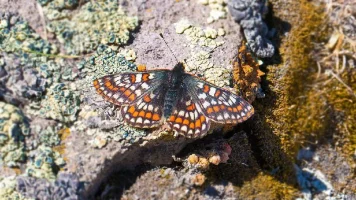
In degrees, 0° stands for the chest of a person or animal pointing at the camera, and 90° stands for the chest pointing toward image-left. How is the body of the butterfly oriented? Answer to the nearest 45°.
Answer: approximately 180°
